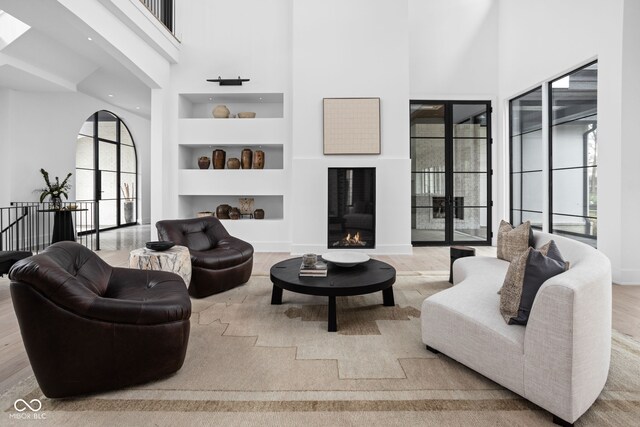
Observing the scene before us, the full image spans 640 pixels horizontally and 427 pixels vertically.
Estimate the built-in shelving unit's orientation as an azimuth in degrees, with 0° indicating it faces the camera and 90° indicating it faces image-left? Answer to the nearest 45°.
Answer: approximately 0°

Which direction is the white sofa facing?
to the viewer's left

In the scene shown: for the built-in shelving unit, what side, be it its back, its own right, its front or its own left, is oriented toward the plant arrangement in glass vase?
right

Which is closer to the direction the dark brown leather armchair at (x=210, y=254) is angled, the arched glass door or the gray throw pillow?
the gray throw pillow

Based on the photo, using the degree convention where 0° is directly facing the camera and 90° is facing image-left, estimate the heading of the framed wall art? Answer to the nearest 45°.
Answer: approximately 0°

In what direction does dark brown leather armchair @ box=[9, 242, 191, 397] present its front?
to the viewer's right

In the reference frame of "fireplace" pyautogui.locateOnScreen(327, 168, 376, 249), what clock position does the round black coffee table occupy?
The round black coffee table is roughly at 12 o'clock from the fireplace.

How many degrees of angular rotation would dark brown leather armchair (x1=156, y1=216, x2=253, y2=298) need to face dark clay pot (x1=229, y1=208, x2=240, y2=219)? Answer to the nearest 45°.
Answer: approximately 135° to its left
